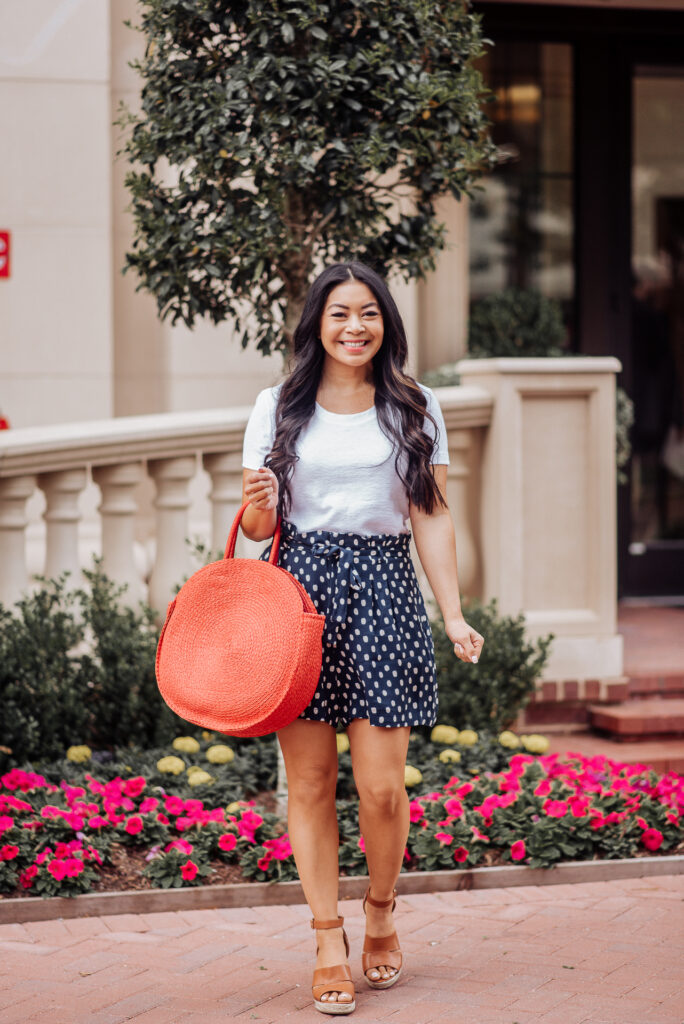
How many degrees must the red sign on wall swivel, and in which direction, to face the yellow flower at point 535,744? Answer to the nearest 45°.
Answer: approximately 45° to its left

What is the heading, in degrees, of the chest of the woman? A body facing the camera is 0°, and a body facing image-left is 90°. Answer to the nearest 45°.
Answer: approximately 0°

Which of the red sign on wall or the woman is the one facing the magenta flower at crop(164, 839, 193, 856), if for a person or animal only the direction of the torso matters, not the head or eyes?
the red sign on wall

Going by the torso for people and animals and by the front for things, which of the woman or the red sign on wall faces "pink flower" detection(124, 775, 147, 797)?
the red sign on wall

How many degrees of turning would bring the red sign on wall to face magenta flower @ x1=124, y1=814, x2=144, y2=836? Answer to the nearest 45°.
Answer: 0° — it already faces it

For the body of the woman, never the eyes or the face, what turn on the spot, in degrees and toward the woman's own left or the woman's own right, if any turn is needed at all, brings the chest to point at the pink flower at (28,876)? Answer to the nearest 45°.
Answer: approximately 135° to the woman's own right

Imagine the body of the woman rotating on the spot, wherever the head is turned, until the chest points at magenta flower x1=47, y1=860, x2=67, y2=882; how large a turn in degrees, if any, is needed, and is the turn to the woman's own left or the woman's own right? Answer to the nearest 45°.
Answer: approximately 135° to the woman's own right

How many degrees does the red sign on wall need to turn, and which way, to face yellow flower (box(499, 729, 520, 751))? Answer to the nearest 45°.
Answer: approximately 45° to its left

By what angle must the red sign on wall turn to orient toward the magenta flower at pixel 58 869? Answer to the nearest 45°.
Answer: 0° — it already faces it

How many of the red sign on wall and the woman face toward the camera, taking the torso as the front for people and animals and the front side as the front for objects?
2

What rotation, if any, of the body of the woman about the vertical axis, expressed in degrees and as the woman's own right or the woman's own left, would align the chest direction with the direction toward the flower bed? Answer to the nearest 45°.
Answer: approximately 180°
